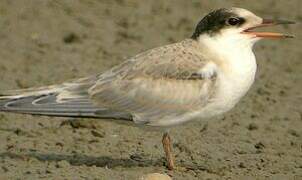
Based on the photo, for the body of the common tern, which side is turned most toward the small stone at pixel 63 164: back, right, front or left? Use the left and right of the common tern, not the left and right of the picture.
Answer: back

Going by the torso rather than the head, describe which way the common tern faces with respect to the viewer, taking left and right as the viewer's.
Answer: facing to the right of the viewer

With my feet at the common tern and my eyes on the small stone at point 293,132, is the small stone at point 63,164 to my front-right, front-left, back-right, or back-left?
back-left

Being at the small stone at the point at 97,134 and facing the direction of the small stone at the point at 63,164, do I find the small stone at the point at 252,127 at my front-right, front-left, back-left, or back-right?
back-left
